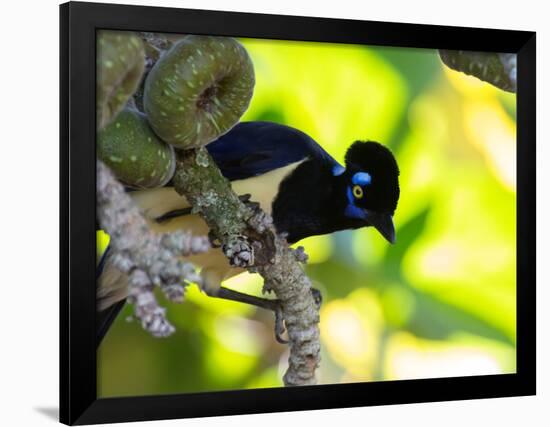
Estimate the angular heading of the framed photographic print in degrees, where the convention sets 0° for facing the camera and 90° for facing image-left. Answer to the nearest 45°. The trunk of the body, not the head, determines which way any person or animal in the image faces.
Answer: approximately 315°
